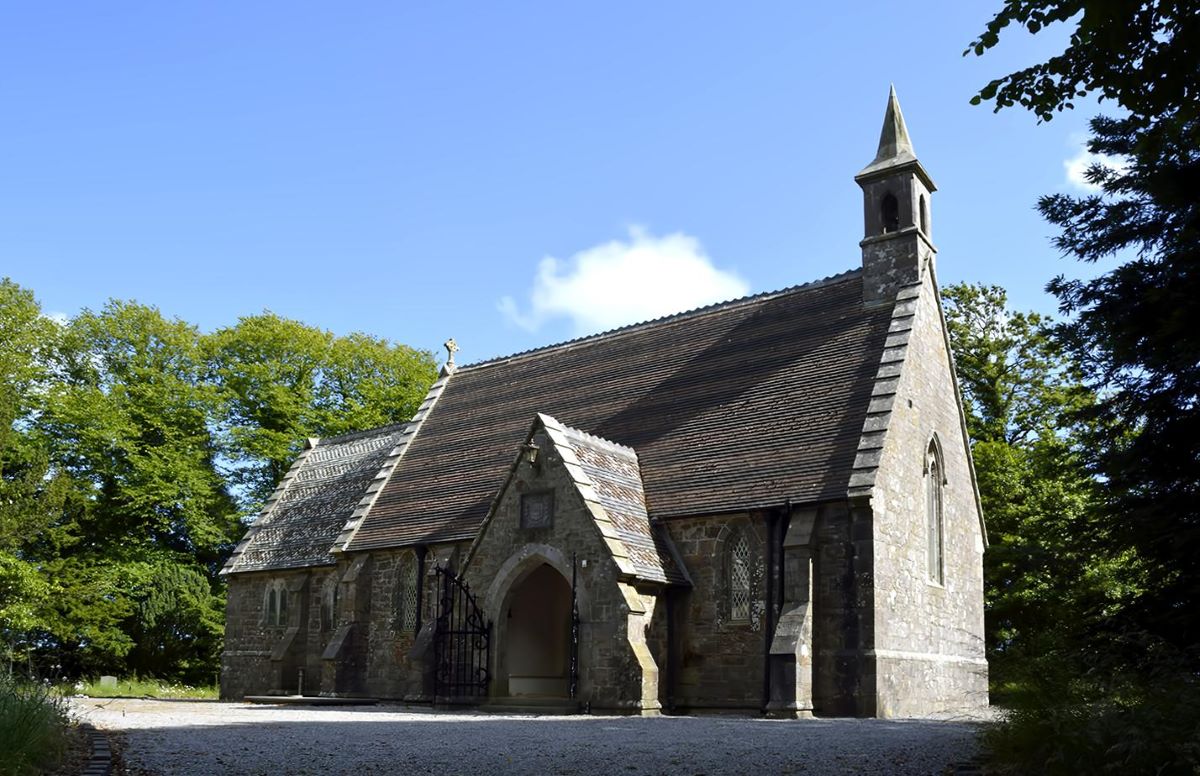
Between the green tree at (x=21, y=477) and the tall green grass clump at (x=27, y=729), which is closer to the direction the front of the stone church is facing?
the tall green grass clump

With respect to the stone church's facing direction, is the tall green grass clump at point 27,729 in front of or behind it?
in front

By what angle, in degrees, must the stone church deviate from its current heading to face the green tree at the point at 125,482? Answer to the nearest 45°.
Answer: approximately 90° to its right

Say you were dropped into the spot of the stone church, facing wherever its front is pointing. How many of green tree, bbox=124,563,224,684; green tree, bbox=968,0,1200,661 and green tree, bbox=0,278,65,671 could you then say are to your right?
2

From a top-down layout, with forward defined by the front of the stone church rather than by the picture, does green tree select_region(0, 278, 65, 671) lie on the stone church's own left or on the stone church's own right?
on the stone church's own right

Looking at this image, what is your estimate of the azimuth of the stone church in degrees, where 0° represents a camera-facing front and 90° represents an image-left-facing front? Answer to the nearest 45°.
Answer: approximately 45°

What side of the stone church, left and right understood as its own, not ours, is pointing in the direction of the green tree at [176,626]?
right

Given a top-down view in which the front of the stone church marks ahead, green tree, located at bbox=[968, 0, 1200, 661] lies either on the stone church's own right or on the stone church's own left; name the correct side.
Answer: on the stone church's own left

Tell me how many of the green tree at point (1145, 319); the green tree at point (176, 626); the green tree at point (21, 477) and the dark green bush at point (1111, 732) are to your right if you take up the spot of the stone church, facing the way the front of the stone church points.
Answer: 2
